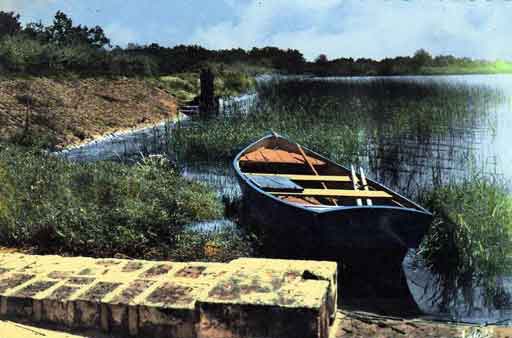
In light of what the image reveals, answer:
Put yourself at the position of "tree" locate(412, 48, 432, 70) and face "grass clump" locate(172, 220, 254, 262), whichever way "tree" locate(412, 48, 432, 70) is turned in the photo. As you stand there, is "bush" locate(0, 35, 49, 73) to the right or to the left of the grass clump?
right

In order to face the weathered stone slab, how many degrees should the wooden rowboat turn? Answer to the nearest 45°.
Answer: approximately 135° to its left

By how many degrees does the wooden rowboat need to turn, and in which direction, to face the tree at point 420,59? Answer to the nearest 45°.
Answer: approximately 90° to its right

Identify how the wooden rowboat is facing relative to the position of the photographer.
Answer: facing away from the viewer and to the left of the viewer

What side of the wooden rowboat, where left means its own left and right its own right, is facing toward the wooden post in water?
front

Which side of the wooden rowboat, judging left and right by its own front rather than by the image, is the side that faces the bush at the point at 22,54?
front

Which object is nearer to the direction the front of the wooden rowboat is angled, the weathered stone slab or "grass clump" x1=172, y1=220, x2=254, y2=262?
the grass clump

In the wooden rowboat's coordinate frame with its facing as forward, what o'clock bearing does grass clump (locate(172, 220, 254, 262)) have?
The grass clump is roughly at 10 o'clock from the wooden rowboat.
